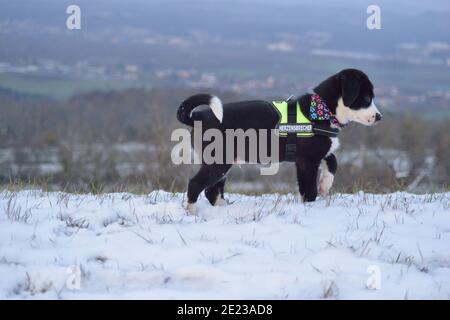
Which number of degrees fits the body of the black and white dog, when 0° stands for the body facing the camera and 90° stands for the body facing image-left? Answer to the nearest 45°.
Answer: approximately 270°
